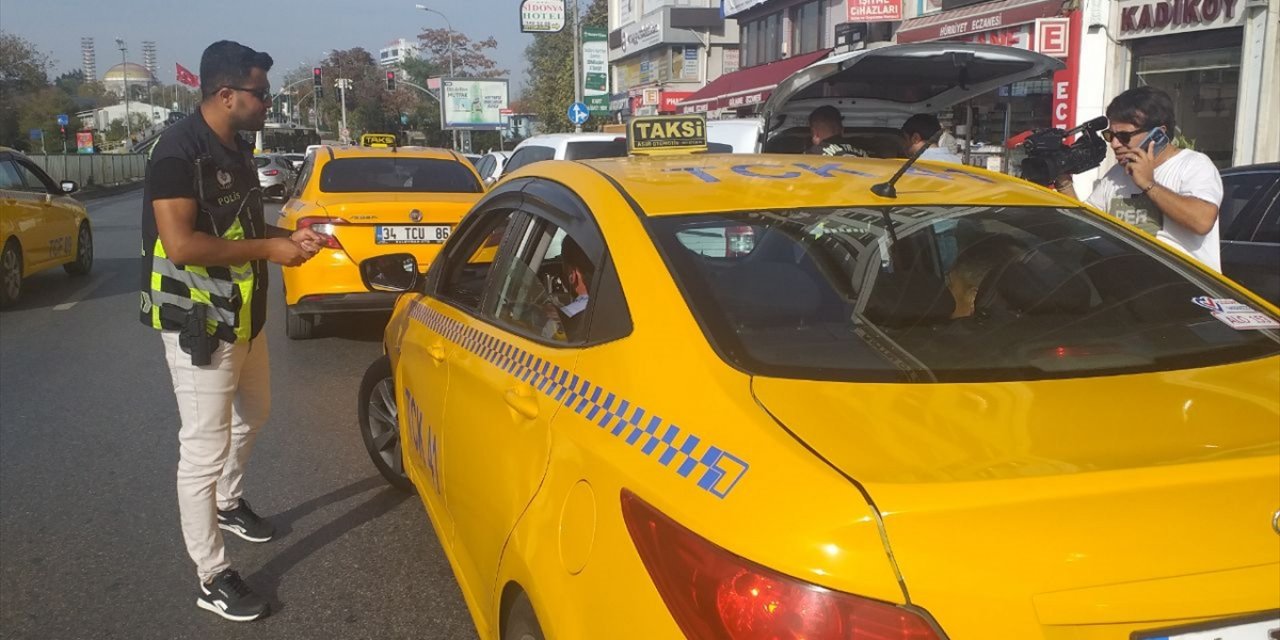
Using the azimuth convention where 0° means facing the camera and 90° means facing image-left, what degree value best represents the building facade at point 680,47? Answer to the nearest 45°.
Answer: approximately 45°

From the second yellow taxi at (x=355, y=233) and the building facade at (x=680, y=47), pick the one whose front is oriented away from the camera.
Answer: the second yellow taxi

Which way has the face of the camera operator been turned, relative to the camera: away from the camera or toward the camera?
toward the camera

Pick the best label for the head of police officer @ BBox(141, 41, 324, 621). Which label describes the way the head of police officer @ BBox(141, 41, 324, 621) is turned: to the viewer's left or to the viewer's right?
to the viewer's right

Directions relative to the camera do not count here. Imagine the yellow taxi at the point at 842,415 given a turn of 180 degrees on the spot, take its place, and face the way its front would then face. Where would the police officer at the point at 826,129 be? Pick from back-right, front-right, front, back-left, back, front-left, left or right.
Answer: back-left

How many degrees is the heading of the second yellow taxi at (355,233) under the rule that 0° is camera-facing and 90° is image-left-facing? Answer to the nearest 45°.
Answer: approximately 180°

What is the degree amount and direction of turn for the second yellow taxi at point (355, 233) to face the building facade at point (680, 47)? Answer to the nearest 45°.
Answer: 0° — it already faces it

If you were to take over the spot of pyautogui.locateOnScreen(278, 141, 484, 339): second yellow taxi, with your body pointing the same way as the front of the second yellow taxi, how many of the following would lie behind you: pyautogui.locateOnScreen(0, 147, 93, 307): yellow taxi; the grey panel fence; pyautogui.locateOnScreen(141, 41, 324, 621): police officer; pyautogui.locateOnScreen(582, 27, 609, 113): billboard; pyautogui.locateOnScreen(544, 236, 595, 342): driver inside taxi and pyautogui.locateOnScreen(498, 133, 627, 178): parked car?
2

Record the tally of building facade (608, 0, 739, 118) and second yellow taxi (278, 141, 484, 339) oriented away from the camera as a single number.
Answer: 1

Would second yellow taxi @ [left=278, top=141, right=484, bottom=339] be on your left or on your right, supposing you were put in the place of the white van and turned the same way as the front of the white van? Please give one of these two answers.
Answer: on your left

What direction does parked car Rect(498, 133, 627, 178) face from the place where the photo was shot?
facing away from the viewer and to the left of the viewer

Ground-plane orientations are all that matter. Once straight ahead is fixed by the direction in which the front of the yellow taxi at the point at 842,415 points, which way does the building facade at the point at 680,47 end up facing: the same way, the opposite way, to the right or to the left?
to the left

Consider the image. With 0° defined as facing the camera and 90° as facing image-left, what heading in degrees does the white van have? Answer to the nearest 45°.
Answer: approximately 135°

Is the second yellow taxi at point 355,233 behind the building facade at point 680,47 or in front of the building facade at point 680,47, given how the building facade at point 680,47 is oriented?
in front

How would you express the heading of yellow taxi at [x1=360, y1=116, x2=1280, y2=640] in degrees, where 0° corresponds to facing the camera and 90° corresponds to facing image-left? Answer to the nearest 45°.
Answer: approximately 135°
